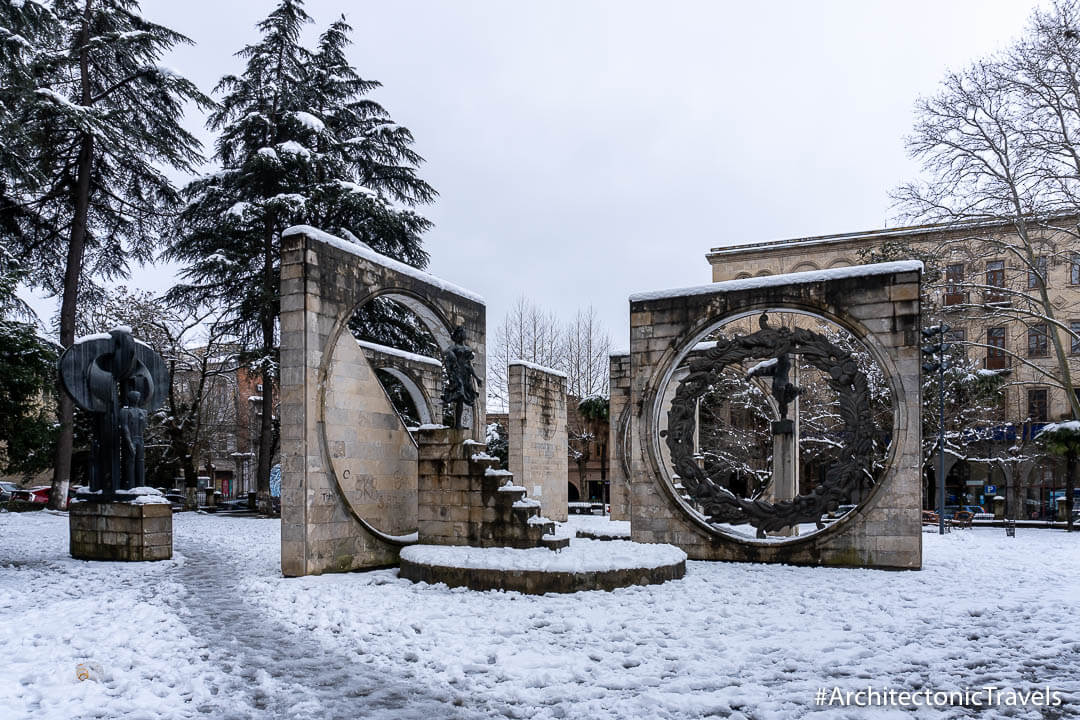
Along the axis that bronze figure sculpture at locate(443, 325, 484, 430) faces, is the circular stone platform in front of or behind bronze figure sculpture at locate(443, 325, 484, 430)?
in front

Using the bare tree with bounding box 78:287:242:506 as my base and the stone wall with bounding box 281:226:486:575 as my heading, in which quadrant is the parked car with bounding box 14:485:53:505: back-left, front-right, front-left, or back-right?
back-right

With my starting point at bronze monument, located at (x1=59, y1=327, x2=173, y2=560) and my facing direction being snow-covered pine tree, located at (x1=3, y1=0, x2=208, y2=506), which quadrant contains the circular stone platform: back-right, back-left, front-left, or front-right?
back-right

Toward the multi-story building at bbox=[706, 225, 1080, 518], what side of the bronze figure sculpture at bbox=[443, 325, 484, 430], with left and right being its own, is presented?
left

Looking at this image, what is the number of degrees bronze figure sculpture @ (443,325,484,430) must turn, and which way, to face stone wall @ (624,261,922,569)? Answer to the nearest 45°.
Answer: approximately 45° to its left

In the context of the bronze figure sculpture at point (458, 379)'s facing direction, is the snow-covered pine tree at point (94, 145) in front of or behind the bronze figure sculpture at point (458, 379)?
behind

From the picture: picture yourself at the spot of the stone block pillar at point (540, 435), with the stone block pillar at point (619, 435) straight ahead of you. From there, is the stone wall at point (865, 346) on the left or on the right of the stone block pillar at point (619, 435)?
right

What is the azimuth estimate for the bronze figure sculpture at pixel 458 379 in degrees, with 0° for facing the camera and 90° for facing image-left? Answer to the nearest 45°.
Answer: approximately 315°
